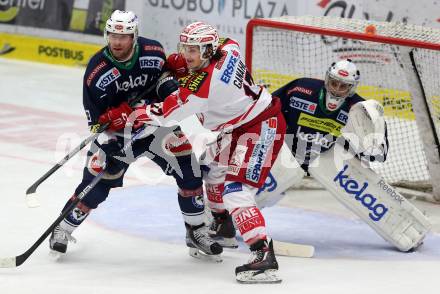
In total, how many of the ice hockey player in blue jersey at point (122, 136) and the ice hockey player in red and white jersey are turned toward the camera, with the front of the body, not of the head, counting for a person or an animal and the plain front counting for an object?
1

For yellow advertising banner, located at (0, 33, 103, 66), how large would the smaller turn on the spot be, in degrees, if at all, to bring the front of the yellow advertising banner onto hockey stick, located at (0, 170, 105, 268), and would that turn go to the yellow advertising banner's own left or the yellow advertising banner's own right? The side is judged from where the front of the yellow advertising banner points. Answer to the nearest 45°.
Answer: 0° — it already faces it

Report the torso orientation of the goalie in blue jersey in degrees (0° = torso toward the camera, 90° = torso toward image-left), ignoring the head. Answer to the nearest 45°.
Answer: approximately 0°

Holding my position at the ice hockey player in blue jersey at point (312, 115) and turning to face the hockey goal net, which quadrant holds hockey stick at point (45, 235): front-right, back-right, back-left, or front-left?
back-left
